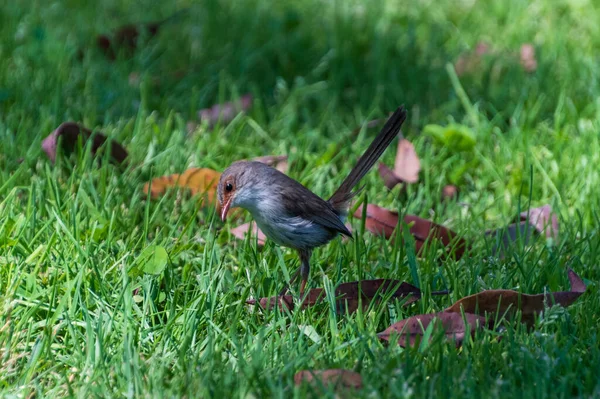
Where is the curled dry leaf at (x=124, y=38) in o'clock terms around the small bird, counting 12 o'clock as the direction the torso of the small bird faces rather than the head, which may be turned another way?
The curled dry leaf is roughly at 2 o'clock from the small bird.

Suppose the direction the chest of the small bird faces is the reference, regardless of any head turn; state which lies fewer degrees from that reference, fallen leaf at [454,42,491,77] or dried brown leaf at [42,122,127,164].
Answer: the dried brown leaf

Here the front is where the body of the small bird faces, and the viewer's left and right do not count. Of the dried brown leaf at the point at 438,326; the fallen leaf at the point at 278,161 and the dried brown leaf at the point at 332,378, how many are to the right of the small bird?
1

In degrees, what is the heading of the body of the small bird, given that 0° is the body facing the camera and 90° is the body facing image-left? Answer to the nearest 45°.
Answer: approximately 90°

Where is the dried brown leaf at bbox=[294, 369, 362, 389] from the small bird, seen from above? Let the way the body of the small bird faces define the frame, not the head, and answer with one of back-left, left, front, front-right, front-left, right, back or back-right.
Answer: left

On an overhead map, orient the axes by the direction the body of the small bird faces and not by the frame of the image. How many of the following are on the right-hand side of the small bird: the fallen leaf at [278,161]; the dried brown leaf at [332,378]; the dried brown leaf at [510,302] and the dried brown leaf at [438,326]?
1

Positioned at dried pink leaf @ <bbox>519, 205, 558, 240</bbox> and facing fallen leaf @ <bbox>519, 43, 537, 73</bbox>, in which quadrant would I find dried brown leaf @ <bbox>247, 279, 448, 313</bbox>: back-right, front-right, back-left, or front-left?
back-left

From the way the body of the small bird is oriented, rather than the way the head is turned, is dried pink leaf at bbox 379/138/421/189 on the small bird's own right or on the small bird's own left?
on the small bird's own right

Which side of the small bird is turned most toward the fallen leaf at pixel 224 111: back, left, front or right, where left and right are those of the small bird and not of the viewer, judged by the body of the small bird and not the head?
right

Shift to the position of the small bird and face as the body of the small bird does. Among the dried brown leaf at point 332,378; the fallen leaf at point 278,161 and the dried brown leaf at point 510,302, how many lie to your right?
1

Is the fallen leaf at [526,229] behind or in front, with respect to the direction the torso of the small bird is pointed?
behind

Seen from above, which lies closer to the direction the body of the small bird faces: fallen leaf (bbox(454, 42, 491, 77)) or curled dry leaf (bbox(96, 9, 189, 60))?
the curled dry leaf

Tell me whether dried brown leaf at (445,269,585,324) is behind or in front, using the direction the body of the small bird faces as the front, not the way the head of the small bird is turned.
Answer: behind

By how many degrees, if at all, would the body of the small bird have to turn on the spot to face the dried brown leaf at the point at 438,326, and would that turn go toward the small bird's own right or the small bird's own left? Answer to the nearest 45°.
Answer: approximately 135° to the small bird's own left
